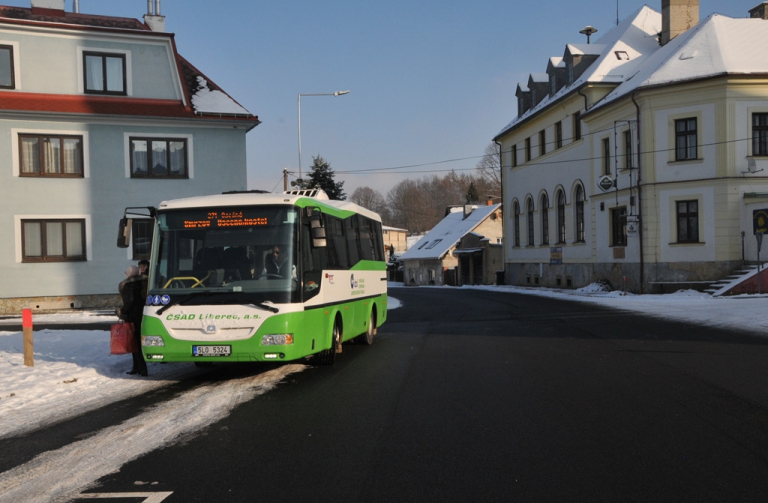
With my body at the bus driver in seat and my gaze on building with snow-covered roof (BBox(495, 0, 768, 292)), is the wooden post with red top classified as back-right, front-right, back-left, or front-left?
back-left

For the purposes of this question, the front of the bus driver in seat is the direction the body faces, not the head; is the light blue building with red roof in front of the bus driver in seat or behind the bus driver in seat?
behind

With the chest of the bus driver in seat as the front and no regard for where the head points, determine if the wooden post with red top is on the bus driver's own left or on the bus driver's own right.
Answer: on the bus driver's own right

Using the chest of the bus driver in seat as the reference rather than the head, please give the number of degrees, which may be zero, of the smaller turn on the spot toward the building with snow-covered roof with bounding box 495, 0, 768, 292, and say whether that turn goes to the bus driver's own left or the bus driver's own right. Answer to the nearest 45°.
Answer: approximately 135° to the bus driver's own left

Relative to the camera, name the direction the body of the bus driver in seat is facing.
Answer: toward the camera
